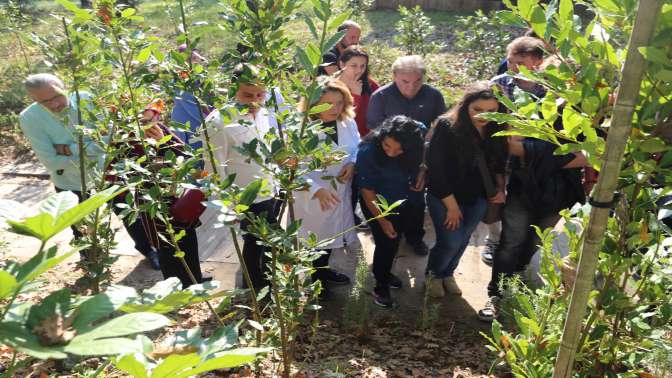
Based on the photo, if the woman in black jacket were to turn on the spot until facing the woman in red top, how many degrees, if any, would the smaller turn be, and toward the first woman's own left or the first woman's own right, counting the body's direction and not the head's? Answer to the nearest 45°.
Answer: approximately 180°

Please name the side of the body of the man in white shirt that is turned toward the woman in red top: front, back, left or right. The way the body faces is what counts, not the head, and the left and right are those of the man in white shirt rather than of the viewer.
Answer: left

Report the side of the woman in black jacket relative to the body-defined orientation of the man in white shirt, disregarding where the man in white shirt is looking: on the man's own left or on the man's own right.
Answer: on the man's own left

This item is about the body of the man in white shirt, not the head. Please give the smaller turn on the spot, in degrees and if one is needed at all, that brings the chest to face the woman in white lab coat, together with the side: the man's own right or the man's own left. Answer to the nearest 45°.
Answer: approximately 90° to the man's own left

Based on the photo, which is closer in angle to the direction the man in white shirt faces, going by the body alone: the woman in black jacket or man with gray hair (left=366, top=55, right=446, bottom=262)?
the woman in black jacket
